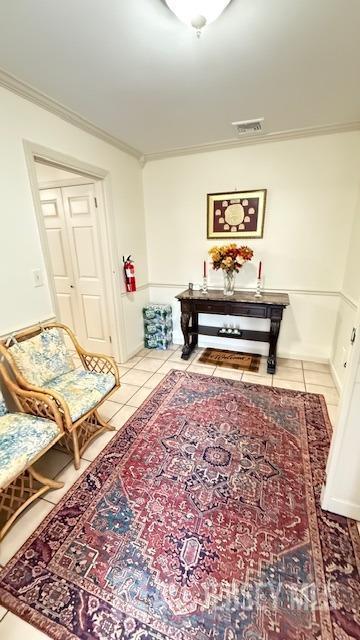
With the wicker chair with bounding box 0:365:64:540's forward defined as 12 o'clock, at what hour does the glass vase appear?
The glass vase is roughly at 10 o'clock from the wicker chair.

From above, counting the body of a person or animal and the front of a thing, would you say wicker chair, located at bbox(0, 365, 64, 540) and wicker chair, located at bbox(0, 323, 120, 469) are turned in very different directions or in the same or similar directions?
same or similar directions

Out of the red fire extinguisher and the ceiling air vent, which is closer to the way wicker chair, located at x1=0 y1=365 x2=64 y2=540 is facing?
the ceiling air vent

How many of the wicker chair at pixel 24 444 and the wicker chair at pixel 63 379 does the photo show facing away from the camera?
0

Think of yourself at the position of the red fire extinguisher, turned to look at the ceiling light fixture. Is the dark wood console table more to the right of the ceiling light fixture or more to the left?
left

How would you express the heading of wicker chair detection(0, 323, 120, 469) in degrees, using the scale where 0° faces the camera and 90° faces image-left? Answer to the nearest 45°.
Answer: approximately 315°

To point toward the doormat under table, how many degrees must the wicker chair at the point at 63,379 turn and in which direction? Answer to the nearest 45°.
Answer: approximately 45° to its left

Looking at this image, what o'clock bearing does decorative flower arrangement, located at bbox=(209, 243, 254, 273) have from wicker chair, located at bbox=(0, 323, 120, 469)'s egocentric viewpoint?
The decorative flower arrangement is roughly at 10 o'clock from the wicker chair.

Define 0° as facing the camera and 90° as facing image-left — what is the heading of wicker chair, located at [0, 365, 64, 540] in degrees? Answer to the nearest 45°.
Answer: approximately 315°

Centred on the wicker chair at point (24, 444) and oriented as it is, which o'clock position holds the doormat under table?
The doormat under table is roughly at 10 o'clock from the wicker chair.

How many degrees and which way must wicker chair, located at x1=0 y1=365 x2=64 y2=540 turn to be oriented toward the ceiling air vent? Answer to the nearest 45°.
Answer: approximately 45° to its left
